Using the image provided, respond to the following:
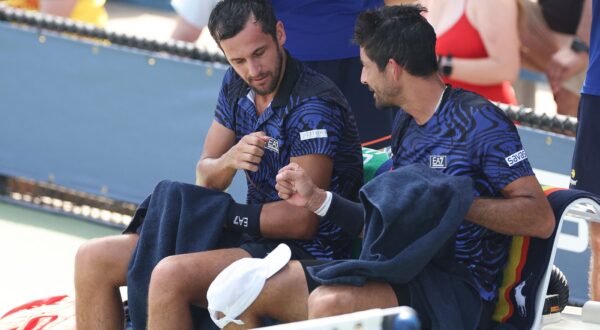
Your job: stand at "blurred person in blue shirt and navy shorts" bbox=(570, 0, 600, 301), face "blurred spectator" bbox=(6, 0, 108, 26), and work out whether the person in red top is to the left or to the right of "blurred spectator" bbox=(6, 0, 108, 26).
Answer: right

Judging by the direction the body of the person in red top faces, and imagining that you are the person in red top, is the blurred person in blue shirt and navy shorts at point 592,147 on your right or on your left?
on your left

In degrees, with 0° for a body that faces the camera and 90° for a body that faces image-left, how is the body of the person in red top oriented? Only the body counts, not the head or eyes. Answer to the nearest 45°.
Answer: approximately 45°

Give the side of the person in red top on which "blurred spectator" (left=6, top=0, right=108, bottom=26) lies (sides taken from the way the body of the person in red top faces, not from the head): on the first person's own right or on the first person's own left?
on the first person's own right
